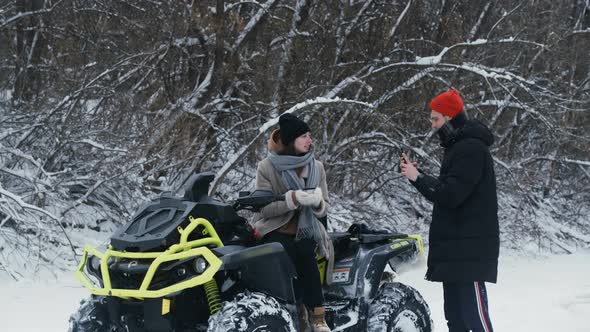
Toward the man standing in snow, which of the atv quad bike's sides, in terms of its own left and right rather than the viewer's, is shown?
back

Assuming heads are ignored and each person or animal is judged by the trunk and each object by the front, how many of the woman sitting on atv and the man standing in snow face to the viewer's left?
1

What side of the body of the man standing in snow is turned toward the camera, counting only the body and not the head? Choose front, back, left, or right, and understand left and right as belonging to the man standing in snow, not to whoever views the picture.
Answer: left

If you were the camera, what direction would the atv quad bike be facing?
facing the viewer and to the left of the viewer

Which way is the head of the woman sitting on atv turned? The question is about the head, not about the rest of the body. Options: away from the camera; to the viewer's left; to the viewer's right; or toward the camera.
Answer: to the viewer's right

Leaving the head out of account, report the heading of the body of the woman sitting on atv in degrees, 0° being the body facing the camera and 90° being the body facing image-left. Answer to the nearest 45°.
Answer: approximately 315°

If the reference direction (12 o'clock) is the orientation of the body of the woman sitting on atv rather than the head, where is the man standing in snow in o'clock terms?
The man standing in snow is roughly at 10 o'clock from the woman sitting on atv.

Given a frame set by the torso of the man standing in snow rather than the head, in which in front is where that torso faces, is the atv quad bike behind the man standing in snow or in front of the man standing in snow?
in front

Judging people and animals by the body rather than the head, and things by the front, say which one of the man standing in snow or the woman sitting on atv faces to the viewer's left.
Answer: the man standing in snow

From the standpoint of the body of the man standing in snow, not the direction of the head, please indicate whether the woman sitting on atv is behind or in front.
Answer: in front
